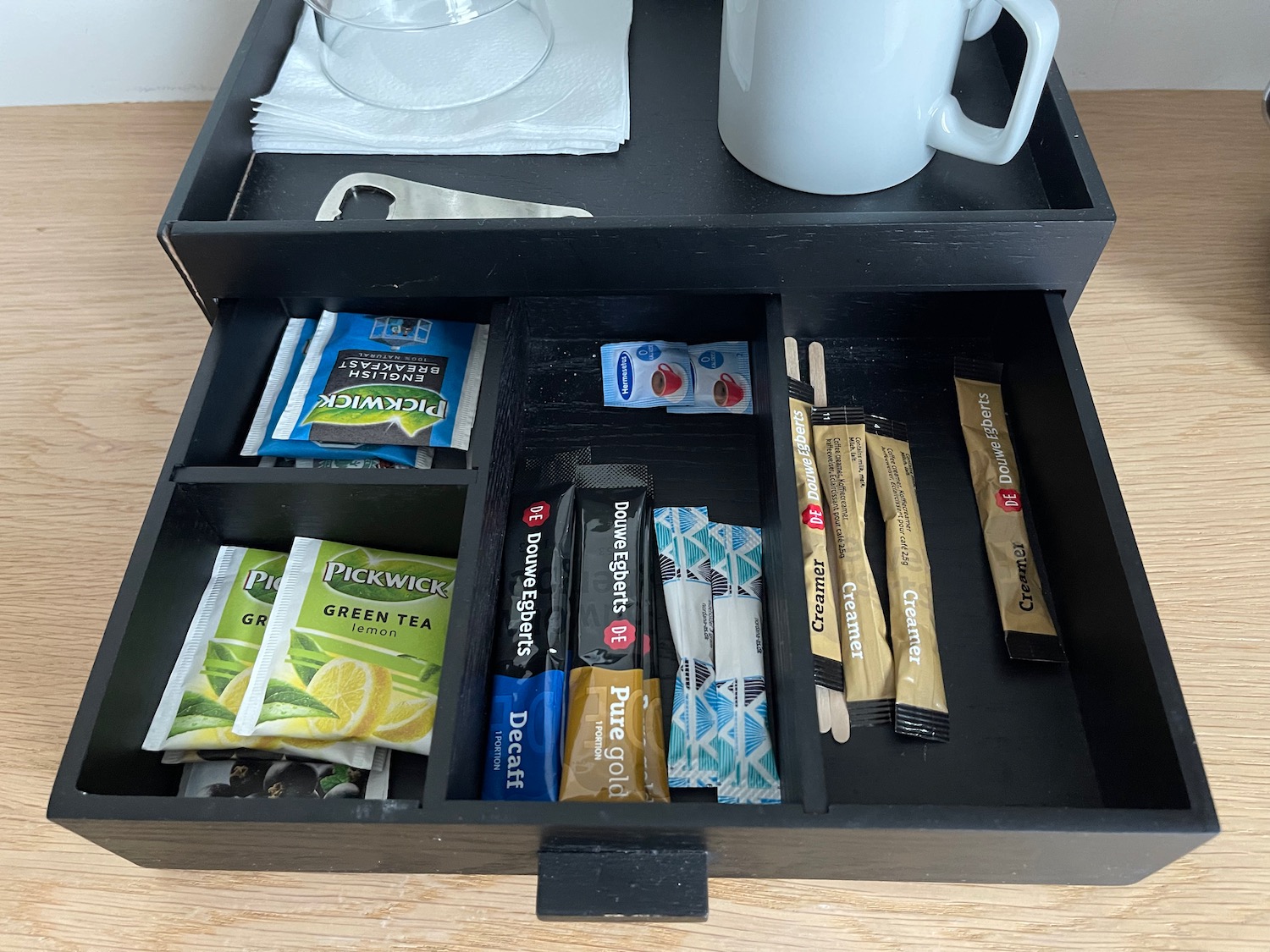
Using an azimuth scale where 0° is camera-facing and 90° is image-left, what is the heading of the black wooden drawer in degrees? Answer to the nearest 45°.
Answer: approximately 0°
